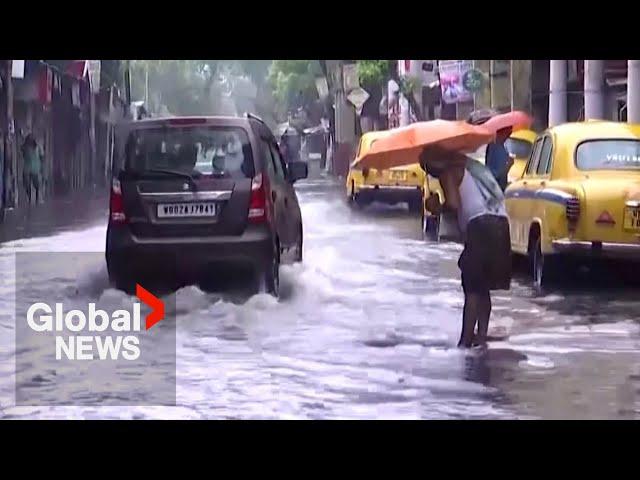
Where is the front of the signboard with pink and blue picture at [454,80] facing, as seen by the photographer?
facing the viewer

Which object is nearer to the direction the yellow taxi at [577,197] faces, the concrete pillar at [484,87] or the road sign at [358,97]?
the road sign

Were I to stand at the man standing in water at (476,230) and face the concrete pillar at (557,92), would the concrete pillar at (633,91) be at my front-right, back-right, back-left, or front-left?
front-right

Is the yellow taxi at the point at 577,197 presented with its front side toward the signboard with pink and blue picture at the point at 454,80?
yes

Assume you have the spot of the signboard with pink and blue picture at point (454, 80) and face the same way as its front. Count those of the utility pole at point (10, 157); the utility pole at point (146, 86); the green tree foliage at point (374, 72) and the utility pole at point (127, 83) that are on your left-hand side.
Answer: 0

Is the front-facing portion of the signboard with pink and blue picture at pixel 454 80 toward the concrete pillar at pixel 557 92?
no

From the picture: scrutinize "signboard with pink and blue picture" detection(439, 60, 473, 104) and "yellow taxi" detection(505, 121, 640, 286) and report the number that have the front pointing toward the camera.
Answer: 1

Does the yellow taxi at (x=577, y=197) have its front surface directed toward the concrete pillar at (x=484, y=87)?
yes
